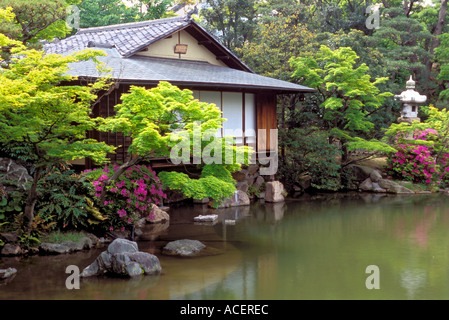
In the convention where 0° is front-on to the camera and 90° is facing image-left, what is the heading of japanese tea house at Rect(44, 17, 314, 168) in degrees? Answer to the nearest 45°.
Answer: approximately 315°

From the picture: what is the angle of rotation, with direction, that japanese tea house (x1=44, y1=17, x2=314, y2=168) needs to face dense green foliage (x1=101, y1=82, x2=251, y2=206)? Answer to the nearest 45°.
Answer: approximately 45° to its right

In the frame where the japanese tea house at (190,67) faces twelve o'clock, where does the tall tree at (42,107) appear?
The tall tree is roughly at 2 o'clock from the japanese tea house.

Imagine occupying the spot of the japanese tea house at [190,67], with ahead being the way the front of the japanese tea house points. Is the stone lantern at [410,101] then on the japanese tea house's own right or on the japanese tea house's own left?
on the japanese tea house's own left

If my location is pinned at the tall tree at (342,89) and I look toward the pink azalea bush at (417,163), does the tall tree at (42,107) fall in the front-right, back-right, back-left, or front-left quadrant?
back-right

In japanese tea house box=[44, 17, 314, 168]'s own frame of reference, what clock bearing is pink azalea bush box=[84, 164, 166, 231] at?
The pink azalea bush is roughly at 2 o'clock from the japanese tea house.

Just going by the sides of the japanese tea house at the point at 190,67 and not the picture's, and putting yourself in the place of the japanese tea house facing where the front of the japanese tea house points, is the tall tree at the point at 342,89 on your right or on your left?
on your left

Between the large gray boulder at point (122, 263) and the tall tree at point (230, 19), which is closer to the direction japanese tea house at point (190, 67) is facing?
the large gray boulder

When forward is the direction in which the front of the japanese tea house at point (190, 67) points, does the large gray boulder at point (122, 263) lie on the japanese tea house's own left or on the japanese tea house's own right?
on the japanese tea house's own right

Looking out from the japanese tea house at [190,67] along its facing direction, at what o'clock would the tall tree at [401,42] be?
The tall tree is roughly at 9 o'clock from the japanese tea house.
